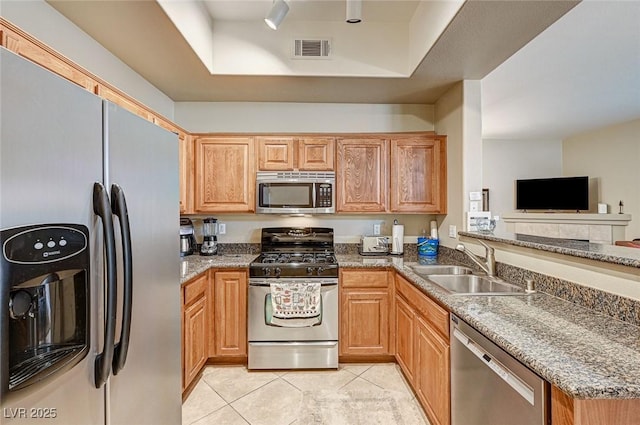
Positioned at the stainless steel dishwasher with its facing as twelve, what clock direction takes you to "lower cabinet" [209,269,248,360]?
The lower cabinet is roughly at 2 o'clock from the stainless steel dishwasher.

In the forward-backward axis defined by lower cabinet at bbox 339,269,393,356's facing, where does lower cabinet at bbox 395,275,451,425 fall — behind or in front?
in front

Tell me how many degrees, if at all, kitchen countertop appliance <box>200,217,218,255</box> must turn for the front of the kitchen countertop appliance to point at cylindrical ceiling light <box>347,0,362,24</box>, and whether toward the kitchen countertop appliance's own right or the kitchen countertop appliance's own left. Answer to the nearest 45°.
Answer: approximately 45° to the kitchen countertop appliance's own left

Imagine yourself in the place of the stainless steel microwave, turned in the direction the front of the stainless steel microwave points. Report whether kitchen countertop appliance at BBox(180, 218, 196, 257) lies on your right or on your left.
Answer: on your right

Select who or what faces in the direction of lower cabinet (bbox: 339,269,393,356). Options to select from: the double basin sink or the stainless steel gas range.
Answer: the double basin sink
